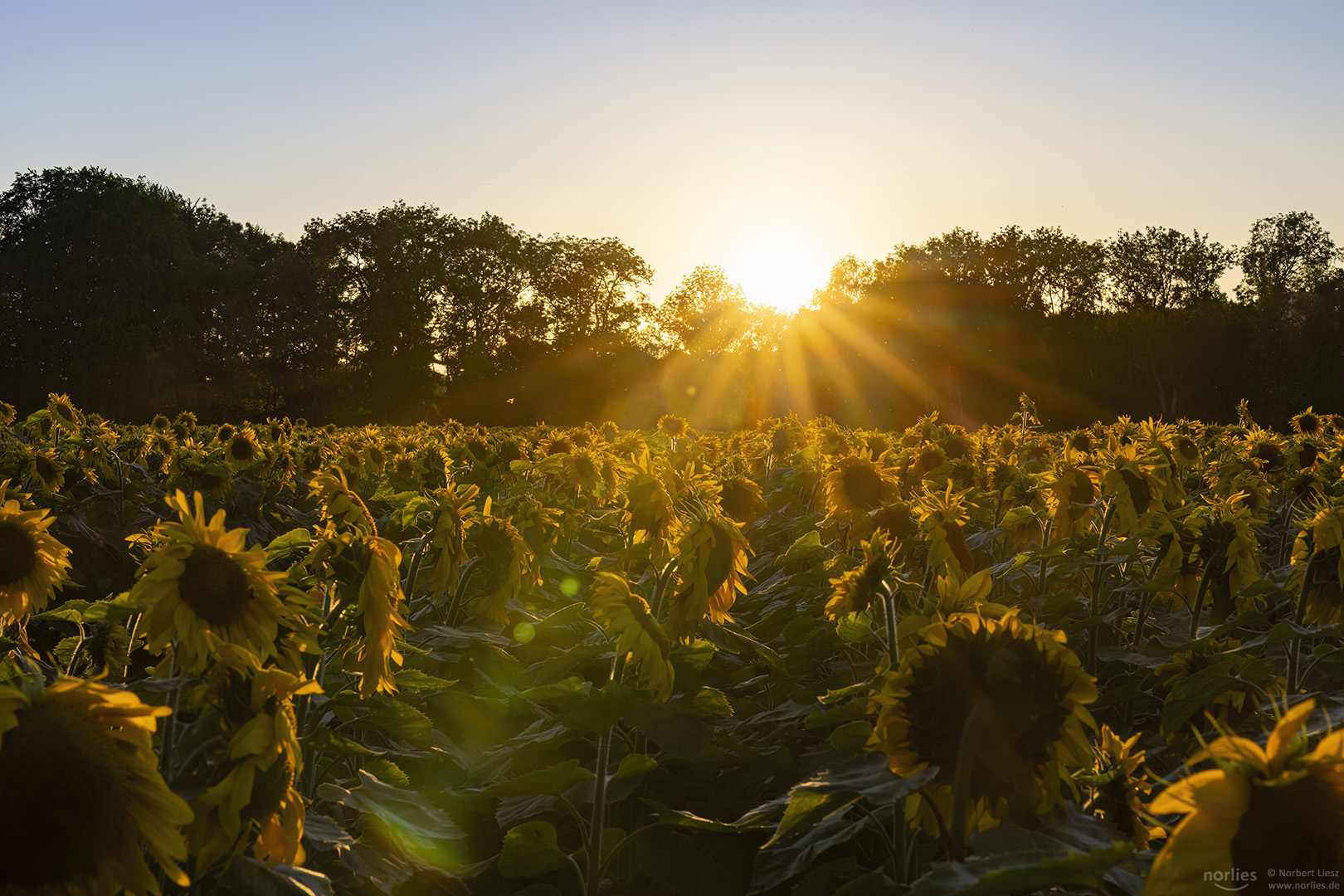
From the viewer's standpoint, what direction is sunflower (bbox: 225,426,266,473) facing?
toward the camera

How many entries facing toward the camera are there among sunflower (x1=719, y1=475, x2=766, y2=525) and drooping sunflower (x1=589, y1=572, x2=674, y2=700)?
1

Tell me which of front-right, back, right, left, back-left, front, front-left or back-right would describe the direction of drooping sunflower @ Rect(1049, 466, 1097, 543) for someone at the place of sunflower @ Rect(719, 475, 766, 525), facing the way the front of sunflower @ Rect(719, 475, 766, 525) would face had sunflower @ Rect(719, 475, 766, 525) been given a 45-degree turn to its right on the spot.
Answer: back-left

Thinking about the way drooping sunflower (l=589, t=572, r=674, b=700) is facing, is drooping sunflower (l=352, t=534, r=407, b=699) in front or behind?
behind

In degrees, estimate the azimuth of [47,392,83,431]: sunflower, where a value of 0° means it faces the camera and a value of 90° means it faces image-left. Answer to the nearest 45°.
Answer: approximately 315°

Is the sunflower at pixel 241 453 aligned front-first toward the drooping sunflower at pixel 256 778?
yes

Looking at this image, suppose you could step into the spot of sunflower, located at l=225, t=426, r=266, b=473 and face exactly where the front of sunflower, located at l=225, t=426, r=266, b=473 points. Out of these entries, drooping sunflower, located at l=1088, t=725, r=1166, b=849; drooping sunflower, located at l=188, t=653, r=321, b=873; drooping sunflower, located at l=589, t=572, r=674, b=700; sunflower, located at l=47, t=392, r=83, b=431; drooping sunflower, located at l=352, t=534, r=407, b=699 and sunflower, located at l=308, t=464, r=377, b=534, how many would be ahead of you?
5

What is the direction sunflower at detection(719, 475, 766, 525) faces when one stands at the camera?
facing the viewer

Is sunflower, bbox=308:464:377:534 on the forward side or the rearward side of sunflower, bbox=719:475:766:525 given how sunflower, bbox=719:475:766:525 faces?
on the forward side

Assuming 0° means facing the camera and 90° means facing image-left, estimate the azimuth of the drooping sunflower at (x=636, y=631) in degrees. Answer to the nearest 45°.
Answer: approximately 270°

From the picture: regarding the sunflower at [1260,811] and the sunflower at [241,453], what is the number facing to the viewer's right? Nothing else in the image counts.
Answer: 0

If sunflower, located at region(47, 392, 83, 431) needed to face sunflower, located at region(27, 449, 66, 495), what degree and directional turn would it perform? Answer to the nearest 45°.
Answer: approximately 45° to its right

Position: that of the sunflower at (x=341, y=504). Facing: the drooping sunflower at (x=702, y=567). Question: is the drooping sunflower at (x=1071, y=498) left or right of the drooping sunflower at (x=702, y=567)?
left

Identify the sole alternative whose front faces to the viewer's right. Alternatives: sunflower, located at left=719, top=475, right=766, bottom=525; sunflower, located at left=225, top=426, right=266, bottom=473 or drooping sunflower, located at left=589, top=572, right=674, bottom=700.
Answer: the drooping sunflower

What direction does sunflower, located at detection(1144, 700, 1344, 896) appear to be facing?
toward the camera
